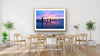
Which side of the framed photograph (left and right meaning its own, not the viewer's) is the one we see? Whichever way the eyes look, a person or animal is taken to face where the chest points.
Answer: front
